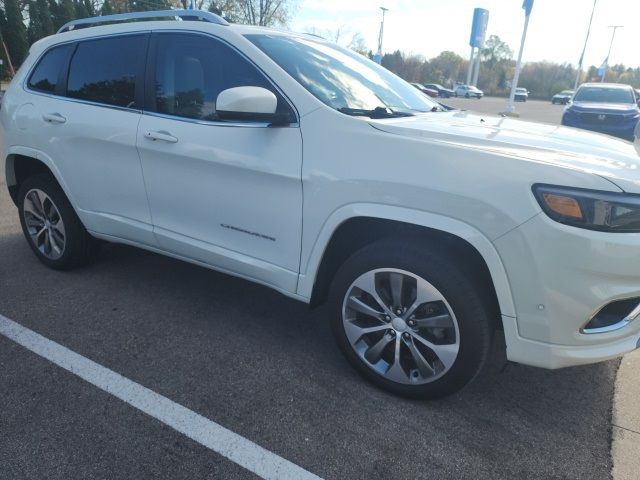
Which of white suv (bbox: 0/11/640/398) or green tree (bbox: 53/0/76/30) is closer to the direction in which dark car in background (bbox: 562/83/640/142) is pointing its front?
the white suv

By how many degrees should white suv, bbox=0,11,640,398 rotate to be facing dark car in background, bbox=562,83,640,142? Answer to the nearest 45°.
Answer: approximately 90° to its left

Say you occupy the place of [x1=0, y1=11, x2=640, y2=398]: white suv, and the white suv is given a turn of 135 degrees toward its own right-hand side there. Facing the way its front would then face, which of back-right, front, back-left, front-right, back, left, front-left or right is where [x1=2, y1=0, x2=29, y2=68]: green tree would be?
front-right

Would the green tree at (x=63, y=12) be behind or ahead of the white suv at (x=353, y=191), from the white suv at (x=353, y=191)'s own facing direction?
behind

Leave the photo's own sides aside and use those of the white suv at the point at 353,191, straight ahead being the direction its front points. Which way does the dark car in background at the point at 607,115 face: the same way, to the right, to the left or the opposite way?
to the right

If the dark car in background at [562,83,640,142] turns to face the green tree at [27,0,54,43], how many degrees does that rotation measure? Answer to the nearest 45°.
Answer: approximately 90° to its right

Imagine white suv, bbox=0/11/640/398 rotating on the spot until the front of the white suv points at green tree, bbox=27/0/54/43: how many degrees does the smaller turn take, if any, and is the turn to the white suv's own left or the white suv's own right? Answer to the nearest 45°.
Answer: approximately 180°

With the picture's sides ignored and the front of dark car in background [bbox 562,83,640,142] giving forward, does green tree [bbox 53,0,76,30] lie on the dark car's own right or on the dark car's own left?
on the dark car's own right

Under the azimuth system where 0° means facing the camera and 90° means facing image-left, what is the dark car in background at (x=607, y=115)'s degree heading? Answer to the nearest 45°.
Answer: approximately 0°

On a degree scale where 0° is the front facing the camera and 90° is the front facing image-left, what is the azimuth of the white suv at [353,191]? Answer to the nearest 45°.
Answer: approximately 315°
